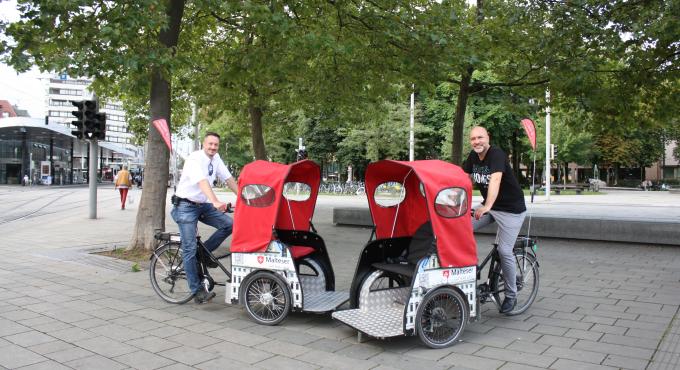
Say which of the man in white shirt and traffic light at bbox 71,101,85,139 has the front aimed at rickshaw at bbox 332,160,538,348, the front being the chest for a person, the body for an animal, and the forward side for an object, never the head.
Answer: the man in white shirt

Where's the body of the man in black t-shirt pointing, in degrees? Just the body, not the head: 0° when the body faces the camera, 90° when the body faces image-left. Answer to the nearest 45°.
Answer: approximately 45°

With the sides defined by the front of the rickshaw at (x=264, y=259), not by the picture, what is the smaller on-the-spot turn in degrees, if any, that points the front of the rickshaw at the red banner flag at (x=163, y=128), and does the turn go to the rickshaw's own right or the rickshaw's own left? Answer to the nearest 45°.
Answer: approximately 180°

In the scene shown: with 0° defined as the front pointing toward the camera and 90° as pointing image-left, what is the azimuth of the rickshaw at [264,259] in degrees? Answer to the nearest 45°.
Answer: approximately 315°

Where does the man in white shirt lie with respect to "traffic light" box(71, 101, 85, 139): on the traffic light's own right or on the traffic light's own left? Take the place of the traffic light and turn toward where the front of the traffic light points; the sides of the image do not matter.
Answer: on the traffic light's own left

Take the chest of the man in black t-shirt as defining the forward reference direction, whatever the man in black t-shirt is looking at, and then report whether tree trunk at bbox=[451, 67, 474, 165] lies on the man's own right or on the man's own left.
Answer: on the man's own right

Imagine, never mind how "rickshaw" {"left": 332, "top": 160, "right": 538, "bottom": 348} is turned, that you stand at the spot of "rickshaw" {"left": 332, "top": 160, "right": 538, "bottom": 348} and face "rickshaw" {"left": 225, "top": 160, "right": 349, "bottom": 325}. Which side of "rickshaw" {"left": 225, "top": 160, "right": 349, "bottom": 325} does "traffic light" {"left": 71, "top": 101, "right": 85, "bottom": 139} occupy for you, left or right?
right

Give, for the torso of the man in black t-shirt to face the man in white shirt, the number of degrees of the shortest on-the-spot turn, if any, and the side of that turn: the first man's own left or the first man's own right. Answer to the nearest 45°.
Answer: approximately 45° to the first man's own right

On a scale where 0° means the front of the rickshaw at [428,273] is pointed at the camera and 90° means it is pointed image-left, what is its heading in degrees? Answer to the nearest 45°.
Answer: approximately 45°

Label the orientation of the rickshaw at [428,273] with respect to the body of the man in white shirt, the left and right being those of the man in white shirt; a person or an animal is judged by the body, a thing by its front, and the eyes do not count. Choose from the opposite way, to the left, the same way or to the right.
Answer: to the right

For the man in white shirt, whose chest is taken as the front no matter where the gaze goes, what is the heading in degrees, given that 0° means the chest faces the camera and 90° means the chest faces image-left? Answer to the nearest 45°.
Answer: approximately 315°

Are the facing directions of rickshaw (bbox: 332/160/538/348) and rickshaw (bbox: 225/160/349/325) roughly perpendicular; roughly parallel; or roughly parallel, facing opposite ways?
roughly perpendicular
